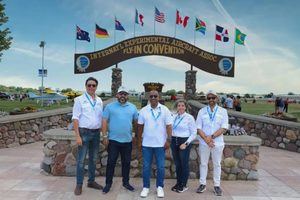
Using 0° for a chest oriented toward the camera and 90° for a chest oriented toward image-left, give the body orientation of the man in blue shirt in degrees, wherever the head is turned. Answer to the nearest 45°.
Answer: approximately 0°

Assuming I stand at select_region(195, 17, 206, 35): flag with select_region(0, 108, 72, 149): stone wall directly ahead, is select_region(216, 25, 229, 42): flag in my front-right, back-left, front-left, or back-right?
back-left

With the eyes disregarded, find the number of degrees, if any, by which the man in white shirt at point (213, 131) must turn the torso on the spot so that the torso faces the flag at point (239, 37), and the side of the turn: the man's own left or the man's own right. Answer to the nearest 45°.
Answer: approximately 180°

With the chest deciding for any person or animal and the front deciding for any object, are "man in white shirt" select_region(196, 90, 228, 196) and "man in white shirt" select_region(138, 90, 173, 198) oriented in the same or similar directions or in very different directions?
same or similar directions

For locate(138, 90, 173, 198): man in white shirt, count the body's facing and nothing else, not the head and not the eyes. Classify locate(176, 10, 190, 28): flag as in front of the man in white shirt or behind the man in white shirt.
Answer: behind

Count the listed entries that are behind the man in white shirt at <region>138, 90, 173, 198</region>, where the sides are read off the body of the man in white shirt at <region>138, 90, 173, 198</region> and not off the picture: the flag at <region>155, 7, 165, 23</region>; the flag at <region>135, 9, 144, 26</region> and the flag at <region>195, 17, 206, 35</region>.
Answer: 3

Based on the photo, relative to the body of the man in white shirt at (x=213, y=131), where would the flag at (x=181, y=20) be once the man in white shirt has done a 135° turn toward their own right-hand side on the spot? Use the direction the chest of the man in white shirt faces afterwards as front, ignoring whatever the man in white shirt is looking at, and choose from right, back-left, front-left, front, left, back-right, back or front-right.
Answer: front-right

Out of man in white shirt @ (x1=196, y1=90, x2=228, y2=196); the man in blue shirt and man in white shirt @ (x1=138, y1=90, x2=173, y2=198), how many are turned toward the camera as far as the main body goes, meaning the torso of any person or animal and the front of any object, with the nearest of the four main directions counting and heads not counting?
3

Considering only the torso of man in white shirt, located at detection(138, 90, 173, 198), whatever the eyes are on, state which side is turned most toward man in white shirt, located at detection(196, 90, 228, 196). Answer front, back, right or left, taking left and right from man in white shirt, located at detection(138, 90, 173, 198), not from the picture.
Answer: left

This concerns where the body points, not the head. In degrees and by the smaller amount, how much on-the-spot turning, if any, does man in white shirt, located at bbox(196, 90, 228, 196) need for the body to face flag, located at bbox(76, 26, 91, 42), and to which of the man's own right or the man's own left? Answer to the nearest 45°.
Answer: approximately 135° to the man's own right

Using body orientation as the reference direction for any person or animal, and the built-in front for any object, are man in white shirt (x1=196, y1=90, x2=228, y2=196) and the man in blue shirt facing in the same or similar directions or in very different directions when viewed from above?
same or similar directions

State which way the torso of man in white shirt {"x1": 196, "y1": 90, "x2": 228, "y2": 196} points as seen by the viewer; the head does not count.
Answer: toward the camera

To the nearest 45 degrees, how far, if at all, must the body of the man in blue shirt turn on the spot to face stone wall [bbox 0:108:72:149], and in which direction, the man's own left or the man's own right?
approximately 135° to the man's own right

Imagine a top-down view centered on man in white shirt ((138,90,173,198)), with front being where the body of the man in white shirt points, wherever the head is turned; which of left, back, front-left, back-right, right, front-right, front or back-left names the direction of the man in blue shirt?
right

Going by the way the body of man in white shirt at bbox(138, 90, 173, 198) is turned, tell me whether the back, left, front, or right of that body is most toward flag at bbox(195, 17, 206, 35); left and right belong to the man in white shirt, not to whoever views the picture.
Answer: back

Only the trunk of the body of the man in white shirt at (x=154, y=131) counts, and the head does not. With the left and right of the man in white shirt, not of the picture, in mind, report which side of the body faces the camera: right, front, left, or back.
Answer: front

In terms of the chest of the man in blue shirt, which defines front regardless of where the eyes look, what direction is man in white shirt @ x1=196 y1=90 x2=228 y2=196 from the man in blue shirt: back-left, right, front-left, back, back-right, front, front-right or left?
left

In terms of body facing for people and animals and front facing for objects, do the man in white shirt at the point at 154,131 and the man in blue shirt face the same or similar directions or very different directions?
same or similar directions
